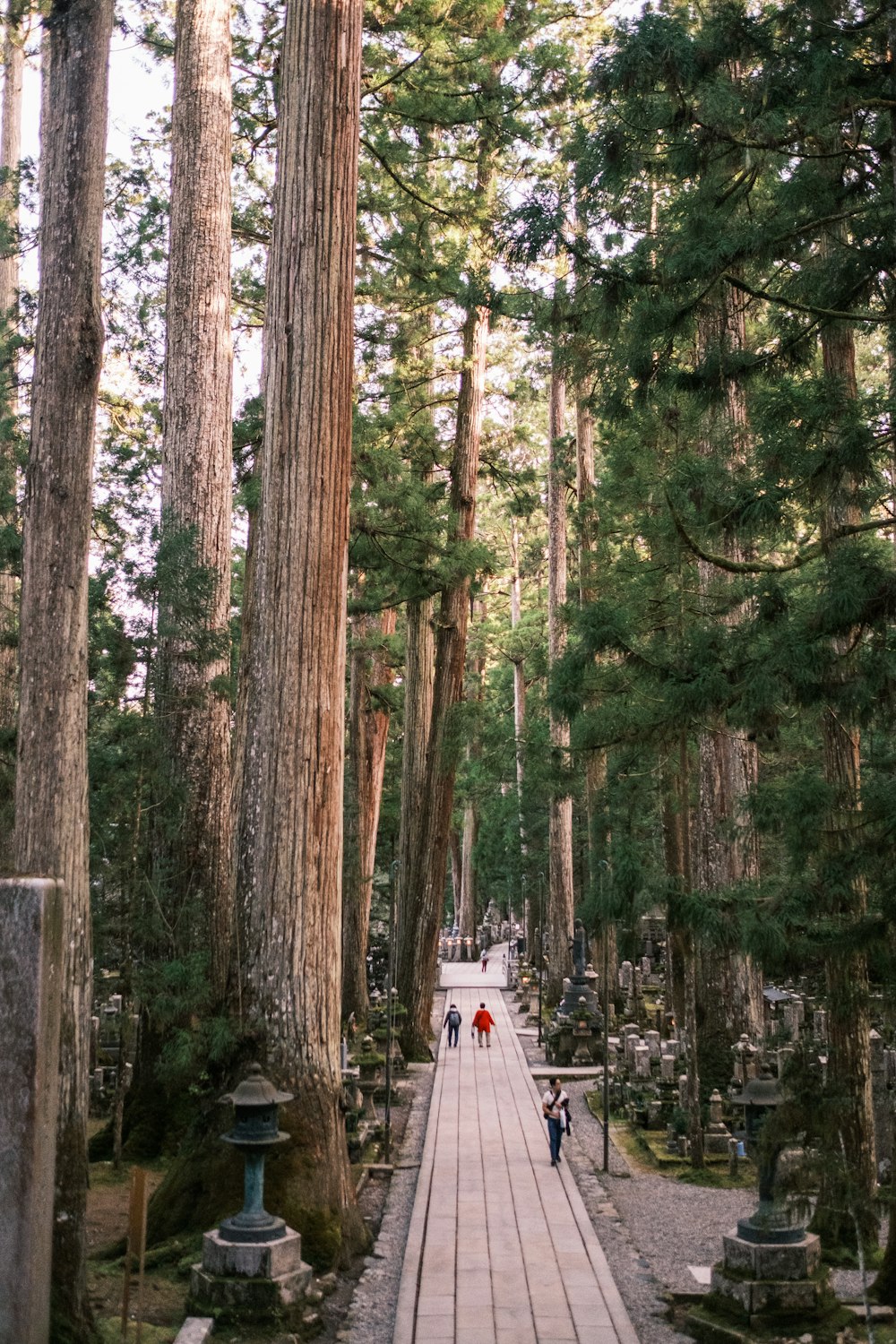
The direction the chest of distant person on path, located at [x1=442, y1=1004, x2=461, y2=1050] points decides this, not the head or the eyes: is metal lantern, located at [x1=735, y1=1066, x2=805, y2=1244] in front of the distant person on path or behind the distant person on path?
behind

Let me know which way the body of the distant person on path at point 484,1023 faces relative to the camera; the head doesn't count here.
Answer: away from the camera

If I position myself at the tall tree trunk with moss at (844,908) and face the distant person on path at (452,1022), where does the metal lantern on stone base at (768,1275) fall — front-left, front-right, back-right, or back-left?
back-left

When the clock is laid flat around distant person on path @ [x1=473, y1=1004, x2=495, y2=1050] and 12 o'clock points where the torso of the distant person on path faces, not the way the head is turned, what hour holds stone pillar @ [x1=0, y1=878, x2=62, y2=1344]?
The stone pillar is roughly at 6 o'clock from the distant person on path.

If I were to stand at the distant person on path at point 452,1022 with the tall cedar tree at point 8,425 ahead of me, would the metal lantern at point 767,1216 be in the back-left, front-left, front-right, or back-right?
front-left

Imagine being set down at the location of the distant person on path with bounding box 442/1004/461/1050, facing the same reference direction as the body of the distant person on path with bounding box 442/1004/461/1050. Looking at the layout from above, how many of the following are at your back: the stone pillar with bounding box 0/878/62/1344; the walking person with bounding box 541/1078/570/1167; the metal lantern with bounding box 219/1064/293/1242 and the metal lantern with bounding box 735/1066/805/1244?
4

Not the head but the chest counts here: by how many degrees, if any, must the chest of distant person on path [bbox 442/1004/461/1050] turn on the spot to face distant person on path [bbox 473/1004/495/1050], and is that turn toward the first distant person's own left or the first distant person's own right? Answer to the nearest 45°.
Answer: approximately 45° to the first distant person's own right

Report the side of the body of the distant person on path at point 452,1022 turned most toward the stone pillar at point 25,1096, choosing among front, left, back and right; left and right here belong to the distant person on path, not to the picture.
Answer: back

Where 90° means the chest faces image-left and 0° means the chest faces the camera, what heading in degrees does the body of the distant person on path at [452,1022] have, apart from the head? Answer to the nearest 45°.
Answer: approximately 180°

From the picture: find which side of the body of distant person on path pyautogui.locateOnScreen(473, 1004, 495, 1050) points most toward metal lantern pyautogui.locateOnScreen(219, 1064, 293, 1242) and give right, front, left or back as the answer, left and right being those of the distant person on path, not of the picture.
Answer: back

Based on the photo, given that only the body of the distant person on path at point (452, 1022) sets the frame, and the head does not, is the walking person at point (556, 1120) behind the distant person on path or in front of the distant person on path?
behind

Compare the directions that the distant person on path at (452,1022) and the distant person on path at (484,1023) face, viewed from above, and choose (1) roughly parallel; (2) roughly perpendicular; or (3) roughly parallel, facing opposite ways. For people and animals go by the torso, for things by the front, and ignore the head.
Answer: roughly parallel

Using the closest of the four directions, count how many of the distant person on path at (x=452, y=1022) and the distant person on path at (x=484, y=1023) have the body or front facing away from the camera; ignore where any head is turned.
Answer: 2

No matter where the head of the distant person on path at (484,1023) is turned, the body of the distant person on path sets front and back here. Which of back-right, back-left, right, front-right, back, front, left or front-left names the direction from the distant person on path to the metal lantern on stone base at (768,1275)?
back
